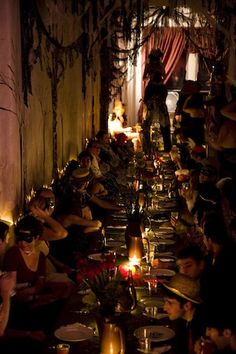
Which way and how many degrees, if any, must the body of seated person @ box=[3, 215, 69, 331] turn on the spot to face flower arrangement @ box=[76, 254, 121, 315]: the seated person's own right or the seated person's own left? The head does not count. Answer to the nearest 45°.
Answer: approximately 45° to the seated person's own left

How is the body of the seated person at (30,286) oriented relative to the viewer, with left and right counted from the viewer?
facing the viewer and to the right of the viewer

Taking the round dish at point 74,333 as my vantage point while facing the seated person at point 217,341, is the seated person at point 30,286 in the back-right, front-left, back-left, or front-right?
back-left

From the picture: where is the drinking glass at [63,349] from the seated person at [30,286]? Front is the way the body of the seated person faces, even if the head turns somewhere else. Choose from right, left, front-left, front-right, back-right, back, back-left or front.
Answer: front-right

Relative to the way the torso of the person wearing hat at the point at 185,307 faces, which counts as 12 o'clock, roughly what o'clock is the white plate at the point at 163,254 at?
The white plate is roughly at 3 o'clock from the person wearing hat.

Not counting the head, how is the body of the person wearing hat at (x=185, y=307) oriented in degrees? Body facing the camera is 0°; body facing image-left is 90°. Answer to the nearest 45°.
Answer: approximately 90°

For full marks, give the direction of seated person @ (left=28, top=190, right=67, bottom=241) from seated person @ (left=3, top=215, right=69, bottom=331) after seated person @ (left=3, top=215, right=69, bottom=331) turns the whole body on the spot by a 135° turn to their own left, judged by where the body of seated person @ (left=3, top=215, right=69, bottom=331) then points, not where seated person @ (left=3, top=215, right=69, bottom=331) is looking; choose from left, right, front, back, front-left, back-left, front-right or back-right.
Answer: front
